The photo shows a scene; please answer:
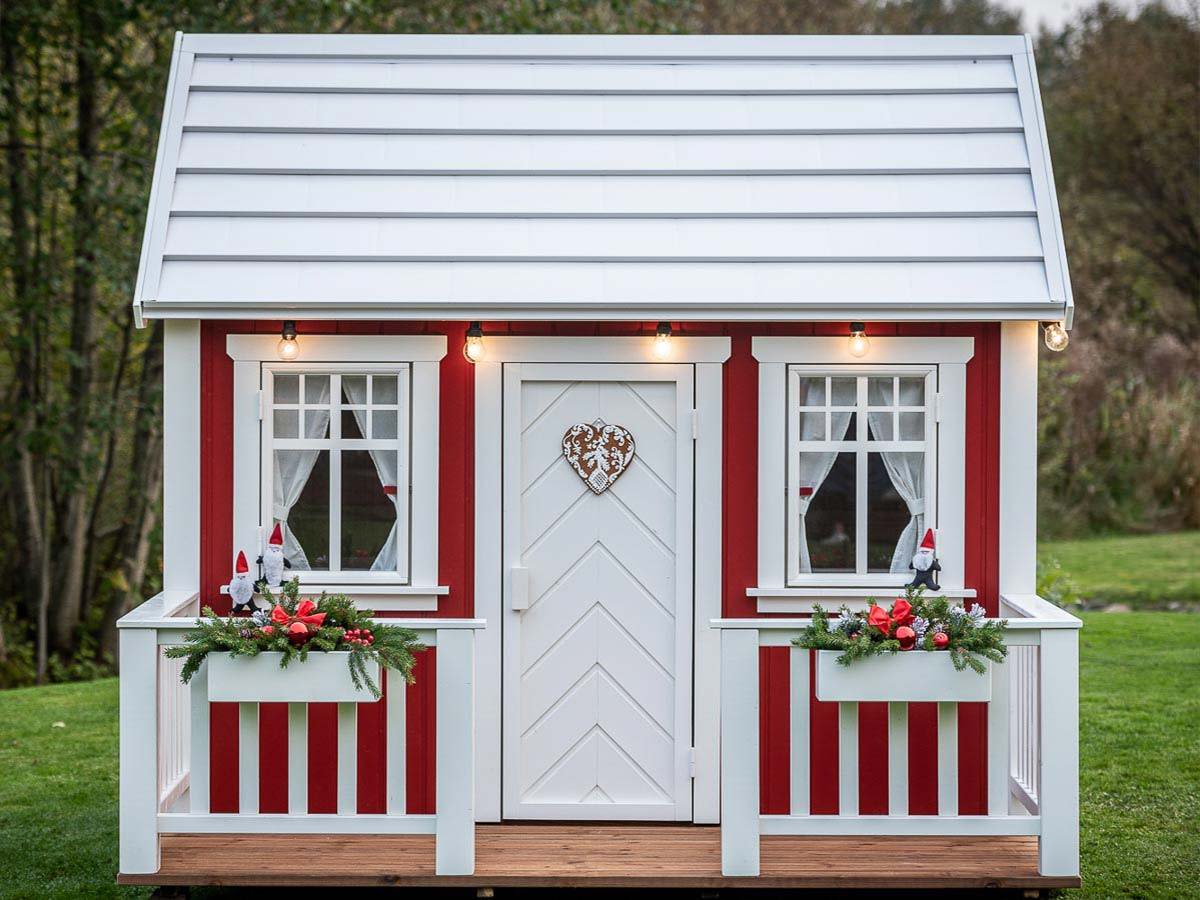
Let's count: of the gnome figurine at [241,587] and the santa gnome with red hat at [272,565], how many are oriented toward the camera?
2

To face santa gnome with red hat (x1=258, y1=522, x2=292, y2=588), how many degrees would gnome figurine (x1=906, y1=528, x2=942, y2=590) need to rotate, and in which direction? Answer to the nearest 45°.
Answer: approximately 90° to its right

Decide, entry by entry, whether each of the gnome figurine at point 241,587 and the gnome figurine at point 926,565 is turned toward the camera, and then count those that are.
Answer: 2

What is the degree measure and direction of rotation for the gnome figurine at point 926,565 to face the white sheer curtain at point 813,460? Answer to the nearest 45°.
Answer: approximately 90° to its right

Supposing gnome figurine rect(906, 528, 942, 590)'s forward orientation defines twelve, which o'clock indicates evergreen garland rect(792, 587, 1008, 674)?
The evergreen garland is roughly at 12 o'clock from the gnome figurine.

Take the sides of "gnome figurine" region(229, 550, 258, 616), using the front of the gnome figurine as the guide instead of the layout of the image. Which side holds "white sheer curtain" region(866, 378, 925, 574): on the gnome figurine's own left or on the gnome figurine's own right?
on the gnome figurine's own left

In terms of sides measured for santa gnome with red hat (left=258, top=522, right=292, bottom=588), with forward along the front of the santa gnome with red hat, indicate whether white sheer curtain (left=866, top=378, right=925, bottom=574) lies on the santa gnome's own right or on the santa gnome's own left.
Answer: on the santa gnome's own left
